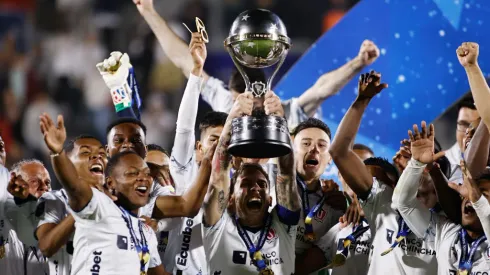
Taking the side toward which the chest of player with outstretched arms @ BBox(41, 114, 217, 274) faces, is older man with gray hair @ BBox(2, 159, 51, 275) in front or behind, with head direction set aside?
behind

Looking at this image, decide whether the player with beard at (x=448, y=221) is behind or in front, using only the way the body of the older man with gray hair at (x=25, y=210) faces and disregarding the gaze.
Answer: in front

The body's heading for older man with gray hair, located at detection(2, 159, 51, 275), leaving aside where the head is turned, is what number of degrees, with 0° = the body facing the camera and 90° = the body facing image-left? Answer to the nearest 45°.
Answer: approximately 315°

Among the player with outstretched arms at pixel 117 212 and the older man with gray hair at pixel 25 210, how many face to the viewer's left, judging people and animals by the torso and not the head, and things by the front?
0

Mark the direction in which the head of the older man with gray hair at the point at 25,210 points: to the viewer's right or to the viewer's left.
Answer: to the viewer's right

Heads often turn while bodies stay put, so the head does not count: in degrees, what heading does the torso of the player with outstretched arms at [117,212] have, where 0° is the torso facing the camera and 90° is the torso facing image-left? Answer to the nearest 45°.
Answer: approximately 315°

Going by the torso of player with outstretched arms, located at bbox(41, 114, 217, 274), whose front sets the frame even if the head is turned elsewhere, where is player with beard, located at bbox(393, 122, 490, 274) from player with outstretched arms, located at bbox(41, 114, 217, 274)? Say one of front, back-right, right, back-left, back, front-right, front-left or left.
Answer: front-left
